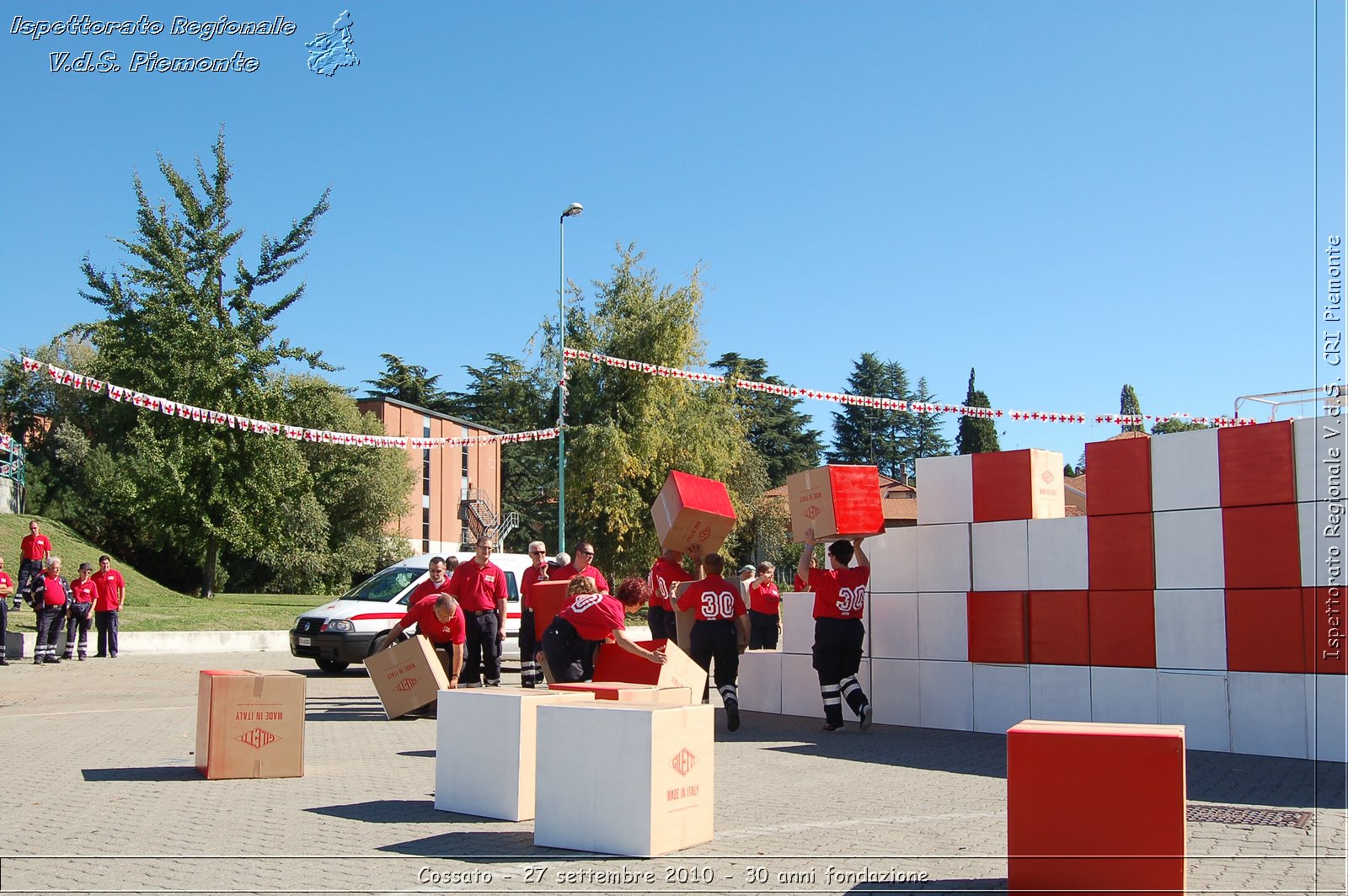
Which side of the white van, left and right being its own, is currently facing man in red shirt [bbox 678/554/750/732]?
left

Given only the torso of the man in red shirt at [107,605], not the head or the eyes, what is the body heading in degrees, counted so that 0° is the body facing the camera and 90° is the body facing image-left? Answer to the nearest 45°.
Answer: approximately 0°

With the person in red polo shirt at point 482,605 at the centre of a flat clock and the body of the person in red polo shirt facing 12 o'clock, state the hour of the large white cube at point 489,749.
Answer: The large white cube is roughly at 12 o'clock from the person in red polo shirt.

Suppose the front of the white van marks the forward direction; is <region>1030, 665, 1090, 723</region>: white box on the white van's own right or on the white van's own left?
on the white van's own left

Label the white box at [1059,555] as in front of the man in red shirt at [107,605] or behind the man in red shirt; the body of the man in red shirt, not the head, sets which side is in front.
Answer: in front

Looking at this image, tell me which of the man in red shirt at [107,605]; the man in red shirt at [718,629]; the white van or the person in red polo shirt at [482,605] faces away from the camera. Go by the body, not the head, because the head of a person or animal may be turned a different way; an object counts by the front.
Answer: the man in red shirt at [718,629]

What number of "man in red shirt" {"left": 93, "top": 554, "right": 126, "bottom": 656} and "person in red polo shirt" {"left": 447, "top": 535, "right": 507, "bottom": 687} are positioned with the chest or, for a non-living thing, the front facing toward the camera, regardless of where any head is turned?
2

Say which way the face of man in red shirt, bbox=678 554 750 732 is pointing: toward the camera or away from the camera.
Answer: away from the camera

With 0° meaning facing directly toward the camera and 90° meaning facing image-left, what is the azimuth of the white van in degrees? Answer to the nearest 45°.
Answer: approximately 45°

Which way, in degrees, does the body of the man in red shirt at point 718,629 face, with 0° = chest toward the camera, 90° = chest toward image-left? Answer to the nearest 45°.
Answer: approximately 180°

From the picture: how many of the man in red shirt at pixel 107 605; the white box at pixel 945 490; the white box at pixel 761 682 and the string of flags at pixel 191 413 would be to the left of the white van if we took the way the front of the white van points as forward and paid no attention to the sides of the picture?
2

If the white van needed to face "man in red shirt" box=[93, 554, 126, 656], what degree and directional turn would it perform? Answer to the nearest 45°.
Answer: approximately 90° to its right
